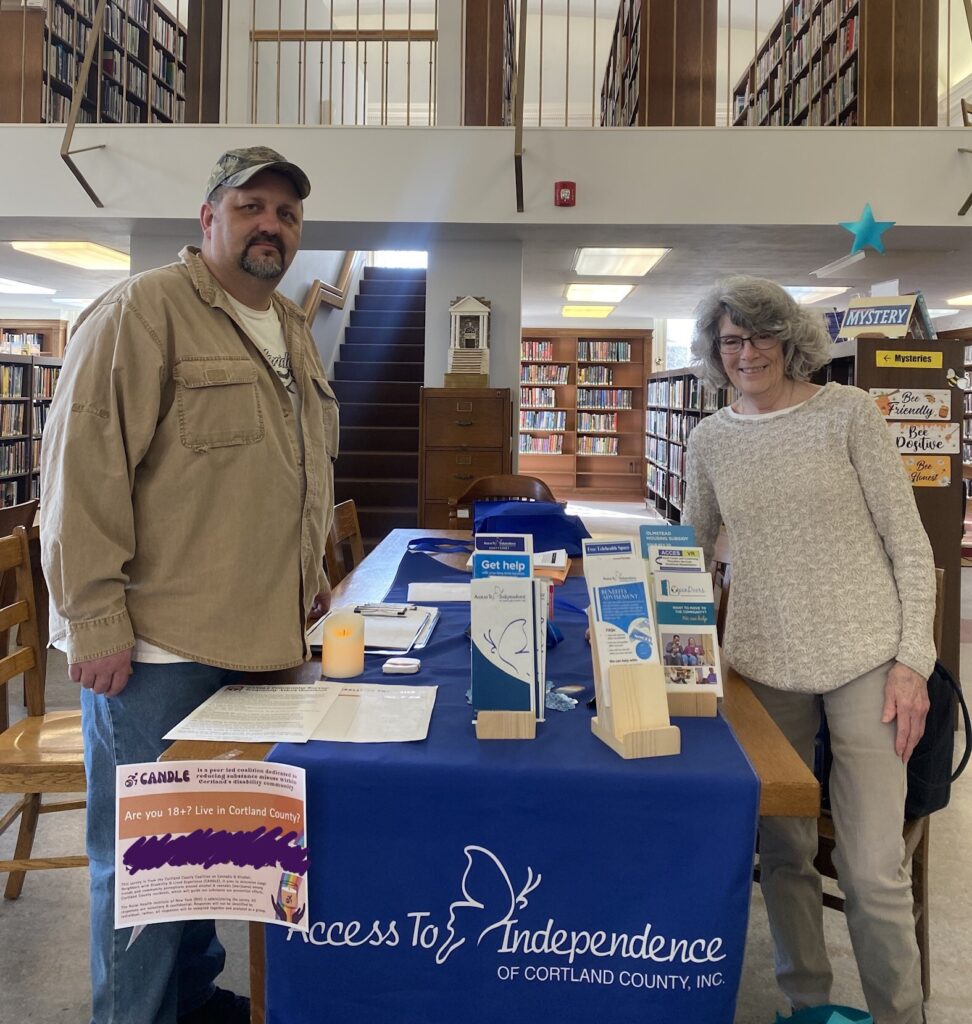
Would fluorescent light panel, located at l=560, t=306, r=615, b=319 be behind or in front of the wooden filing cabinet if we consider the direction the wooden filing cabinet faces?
behind

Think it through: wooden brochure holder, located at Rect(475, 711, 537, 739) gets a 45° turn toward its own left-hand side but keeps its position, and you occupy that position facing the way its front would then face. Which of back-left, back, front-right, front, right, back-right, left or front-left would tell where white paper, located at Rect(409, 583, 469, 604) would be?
back-left

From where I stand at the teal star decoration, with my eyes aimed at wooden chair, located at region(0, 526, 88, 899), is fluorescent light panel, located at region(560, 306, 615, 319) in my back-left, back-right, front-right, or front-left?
back-right

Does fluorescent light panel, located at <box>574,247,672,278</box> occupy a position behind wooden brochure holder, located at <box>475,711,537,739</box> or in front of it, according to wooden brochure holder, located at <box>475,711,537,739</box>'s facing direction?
behind
